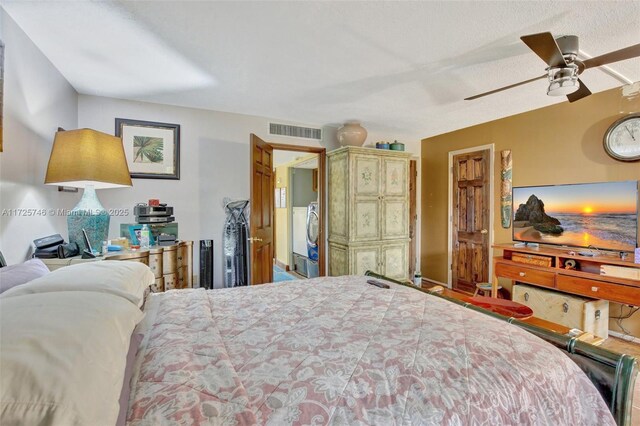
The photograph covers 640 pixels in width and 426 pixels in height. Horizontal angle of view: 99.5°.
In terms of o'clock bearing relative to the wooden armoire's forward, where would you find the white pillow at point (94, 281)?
The white pillow is roughly at 2 o'clock from the wooden armoire.

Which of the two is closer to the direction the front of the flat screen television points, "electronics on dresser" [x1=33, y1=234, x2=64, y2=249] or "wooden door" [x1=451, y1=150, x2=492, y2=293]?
the electronics on dresser

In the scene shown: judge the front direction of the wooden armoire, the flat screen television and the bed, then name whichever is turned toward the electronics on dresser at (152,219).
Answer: the flat screen television

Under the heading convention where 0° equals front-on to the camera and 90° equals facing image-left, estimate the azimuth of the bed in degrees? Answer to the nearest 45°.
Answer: approximately 270°

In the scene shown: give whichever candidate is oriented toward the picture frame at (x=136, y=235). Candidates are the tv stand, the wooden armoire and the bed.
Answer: the tv stand

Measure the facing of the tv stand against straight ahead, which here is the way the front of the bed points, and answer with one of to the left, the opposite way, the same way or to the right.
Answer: the opposite way

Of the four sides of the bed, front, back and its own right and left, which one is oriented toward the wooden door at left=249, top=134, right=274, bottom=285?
left

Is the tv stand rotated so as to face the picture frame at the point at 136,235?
yes

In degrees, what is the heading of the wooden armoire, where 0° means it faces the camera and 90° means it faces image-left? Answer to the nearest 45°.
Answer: approximately 315°

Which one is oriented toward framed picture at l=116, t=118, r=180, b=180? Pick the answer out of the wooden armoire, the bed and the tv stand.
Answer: the tv stand

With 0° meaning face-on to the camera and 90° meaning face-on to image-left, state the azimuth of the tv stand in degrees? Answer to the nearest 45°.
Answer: approximately 45°

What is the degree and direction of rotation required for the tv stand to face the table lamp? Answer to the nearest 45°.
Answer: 0° — it already faces it

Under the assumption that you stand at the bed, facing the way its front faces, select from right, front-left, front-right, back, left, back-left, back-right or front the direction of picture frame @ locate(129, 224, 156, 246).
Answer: back-left
